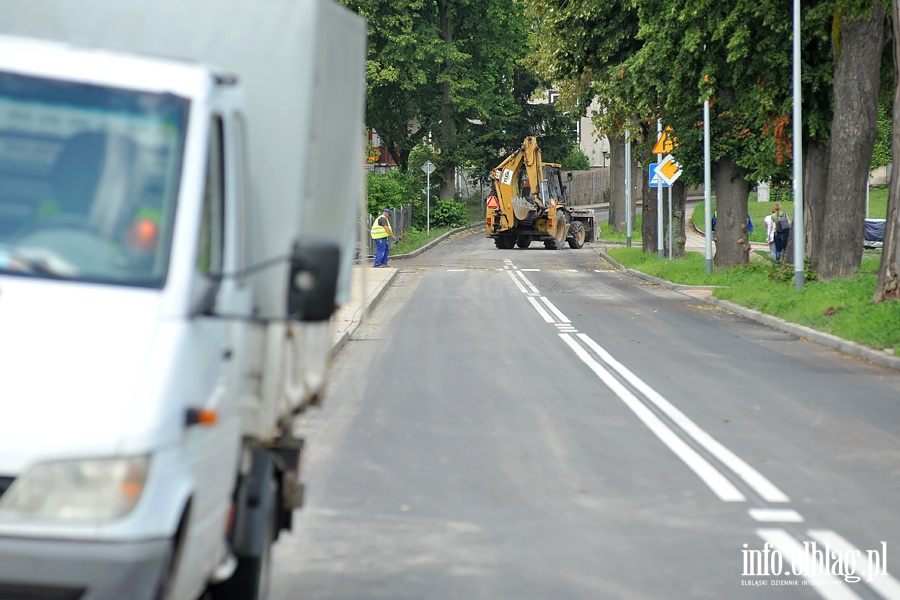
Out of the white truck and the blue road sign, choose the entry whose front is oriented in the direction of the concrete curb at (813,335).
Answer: the blue road sign

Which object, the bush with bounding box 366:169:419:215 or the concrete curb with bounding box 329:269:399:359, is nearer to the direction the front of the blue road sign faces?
the concrete curb

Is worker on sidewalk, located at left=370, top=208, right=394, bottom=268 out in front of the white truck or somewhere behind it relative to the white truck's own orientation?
behind

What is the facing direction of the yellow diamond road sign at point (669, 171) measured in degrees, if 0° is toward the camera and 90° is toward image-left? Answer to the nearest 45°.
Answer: approximately 0°

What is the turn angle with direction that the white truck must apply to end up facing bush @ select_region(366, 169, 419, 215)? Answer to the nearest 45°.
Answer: approximately 180°
